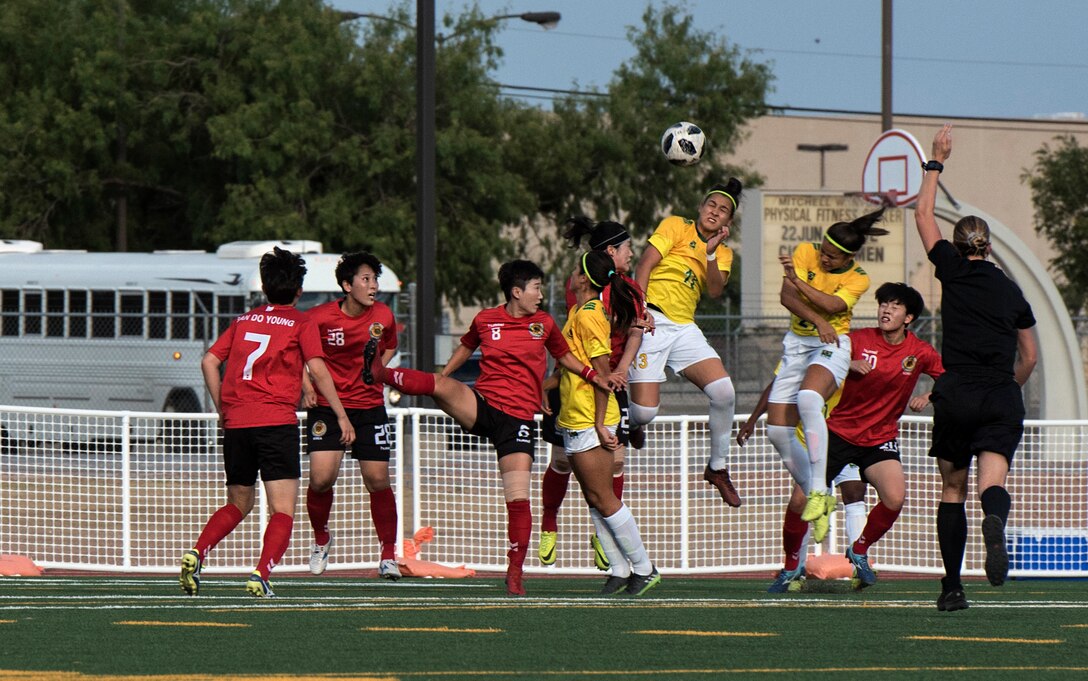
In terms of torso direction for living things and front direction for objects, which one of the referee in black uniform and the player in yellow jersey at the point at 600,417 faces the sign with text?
the referee in black uniform

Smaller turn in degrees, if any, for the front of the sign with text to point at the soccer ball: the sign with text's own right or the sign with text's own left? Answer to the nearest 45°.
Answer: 0° — it already faces it

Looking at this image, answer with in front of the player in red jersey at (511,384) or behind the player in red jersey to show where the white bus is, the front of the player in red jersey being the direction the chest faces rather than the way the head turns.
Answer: behind

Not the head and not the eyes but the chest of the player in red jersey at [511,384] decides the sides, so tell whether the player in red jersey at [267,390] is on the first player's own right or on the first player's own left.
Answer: on the first player's own right

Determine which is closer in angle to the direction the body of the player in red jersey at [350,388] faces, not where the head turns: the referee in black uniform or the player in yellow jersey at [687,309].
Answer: the referee in black uniform

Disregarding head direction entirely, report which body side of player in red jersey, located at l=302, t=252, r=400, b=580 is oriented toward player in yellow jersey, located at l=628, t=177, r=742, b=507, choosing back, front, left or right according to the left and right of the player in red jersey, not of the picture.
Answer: left

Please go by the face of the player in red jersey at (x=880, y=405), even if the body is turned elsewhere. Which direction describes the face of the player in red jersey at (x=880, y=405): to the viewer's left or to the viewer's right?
to the viewer's left

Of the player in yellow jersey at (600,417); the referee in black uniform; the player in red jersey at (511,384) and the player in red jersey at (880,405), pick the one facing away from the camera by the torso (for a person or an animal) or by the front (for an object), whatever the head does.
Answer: the referee in black uniform

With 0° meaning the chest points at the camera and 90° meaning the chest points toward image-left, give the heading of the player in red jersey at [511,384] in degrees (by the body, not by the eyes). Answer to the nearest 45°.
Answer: approximately 0°

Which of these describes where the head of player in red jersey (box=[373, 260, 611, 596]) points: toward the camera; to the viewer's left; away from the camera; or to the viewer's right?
to the viewer's right

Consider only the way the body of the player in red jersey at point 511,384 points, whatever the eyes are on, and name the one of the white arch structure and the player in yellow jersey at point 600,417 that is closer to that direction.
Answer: the player in yellow jersey

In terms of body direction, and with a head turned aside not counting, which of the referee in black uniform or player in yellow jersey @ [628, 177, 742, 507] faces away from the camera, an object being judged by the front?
the referee in black uniform

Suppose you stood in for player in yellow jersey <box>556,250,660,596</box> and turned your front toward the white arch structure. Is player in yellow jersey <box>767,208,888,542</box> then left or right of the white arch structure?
right

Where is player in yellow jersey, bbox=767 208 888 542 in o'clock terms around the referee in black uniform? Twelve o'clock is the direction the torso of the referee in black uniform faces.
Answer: The player in yellow jersey is roughly at 11 o'clock from the referee in black uniform.

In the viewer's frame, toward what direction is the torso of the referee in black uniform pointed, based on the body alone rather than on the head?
away from the camera
